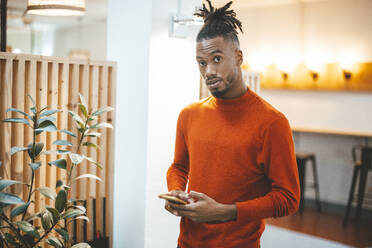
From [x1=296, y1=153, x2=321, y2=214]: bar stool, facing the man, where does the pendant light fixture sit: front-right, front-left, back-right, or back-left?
front-right

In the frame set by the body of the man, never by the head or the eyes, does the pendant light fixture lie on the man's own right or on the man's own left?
on the man's own right

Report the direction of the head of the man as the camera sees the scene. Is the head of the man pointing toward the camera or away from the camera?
toward the camera

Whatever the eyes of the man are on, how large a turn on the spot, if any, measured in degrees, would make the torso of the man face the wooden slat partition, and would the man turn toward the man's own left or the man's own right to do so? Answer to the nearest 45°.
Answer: approximately 90° to the man's own right
